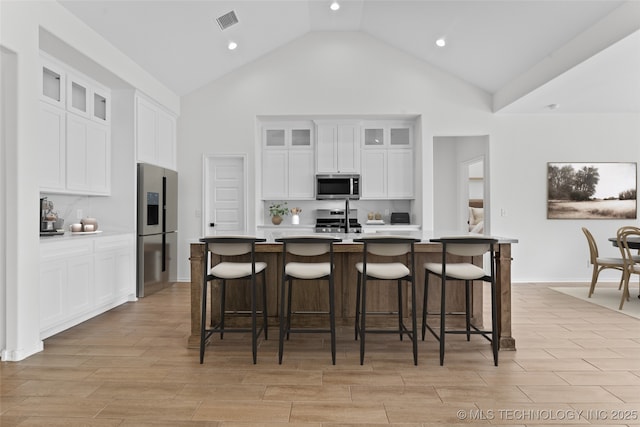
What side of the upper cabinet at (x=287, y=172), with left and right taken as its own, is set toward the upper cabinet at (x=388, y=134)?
left

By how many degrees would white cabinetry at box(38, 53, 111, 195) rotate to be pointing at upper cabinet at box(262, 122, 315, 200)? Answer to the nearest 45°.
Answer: approximately 45° to its left

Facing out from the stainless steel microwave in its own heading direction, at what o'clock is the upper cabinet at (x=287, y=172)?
The upper cabinet is roughly at 3 o'clock from the stainless steel microwave.

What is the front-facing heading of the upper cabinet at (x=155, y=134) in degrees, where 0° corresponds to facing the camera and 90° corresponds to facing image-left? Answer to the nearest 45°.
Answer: approximately 315°

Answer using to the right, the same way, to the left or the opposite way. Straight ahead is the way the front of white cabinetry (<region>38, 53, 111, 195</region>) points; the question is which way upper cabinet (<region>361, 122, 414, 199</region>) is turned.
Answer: to the right

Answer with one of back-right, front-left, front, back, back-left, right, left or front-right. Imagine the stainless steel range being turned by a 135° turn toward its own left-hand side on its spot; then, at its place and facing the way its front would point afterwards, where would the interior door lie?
back-left

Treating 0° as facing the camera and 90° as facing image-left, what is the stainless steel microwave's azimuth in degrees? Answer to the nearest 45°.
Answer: approximately 0°

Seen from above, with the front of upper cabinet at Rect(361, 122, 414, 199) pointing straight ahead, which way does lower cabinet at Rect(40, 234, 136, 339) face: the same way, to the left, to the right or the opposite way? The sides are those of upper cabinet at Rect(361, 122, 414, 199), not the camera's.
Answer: to the left
